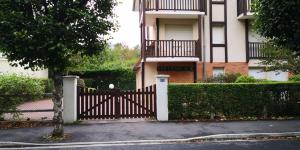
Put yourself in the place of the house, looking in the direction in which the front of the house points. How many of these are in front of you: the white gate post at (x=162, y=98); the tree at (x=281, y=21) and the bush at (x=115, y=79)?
2

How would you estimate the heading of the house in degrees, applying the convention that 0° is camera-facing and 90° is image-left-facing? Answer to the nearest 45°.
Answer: approximately 0°

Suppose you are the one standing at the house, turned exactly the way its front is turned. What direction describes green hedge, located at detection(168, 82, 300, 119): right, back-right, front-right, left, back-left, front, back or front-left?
front

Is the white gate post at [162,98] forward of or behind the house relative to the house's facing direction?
forward

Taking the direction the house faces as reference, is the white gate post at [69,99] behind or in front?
in front

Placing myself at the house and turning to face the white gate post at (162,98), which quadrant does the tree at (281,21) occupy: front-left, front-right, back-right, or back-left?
front-left

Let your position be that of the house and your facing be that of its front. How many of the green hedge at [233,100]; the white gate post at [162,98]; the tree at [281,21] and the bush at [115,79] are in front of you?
3

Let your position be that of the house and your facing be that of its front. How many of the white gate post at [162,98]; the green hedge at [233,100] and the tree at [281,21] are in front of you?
3
